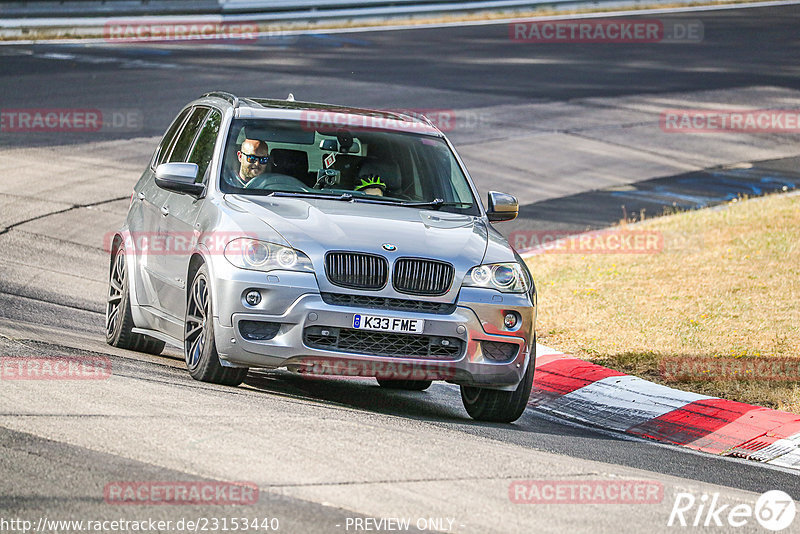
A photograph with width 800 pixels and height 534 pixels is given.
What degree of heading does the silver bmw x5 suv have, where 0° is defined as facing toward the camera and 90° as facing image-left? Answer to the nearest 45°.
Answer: approximately 315°

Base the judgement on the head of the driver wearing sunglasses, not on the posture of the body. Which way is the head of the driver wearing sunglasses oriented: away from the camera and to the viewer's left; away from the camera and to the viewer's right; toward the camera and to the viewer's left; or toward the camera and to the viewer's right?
toward the camera and to the viewer's right

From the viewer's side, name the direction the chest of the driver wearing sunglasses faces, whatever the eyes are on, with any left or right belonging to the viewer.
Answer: facing the viewer and to the right of the viewer
